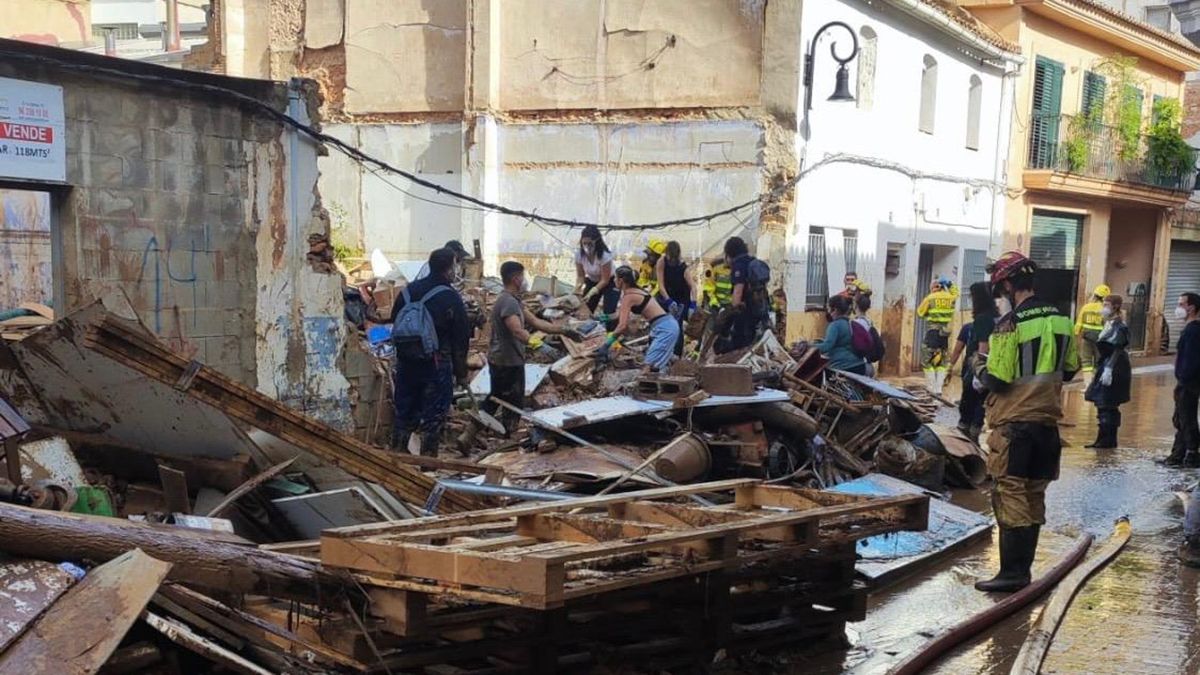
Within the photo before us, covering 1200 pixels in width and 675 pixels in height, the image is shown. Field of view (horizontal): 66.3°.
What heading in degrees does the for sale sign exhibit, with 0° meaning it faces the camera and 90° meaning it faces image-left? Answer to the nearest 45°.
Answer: approximately 315°

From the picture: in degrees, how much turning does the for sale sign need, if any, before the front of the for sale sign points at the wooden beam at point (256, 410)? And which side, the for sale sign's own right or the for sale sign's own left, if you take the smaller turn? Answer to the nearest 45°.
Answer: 0° — it already faces it

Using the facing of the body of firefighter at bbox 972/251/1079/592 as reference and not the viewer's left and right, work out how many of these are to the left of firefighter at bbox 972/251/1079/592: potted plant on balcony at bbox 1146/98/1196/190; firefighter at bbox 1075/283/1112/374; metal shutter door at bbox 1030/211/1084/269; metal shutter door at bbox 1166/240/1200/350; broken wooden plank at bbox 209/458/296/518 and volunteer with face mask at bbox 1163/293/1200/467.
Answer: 1

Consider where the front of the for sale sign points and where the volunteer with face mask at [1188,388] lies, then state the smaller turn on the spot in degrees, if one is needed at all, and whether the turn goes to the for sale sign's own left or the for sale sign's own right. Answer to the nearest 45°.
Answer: approximately 45° to the for sale sign's own left

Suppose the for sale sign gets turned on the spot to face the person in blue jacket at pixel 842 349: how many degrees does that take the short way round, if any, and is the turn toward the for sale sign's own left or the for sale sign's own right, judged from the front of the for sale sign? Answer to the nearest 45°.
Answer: approximately 45° to the for sale sign's own left

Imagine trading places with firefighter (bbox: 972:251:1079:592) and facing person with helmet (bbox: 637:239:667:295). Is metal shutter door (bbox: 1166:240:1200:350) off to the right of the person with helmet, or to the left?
right

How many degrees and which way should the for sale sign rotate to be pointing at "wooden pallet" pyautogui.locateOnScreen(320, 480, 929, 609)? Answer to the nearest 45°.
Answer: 0° — it already faces it

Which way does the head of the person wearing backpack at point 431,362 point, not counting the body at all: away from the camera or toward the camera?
away from the camera

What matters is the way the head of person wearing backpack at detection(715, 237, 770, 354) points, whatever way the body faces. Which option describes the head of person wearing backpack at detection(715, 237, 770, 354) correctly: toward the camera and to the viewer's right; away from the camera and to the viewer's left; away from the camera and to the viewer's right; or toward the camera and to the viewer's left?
away from the camera and to the viewer's left

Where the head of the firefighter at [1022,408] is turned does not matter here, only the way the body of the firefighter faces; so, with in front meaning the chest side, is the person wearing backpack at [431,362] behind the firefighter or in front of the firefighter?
in front

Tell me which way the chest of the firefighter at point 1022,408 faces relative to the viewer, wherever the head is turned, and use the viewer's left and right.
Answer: facing away from the viewer and to the left of the viewer

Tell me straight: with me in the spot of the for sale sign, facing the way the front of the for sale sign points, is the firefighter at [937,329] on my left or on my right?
on my left

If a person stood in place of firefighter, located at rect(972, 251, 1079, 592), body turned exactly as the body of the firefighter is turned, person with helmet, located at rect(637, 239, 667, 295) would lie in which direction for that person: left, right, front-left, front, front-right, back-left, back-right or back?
front

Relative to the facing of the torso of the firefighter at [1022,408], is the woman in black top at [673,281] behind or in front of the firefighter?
in front
